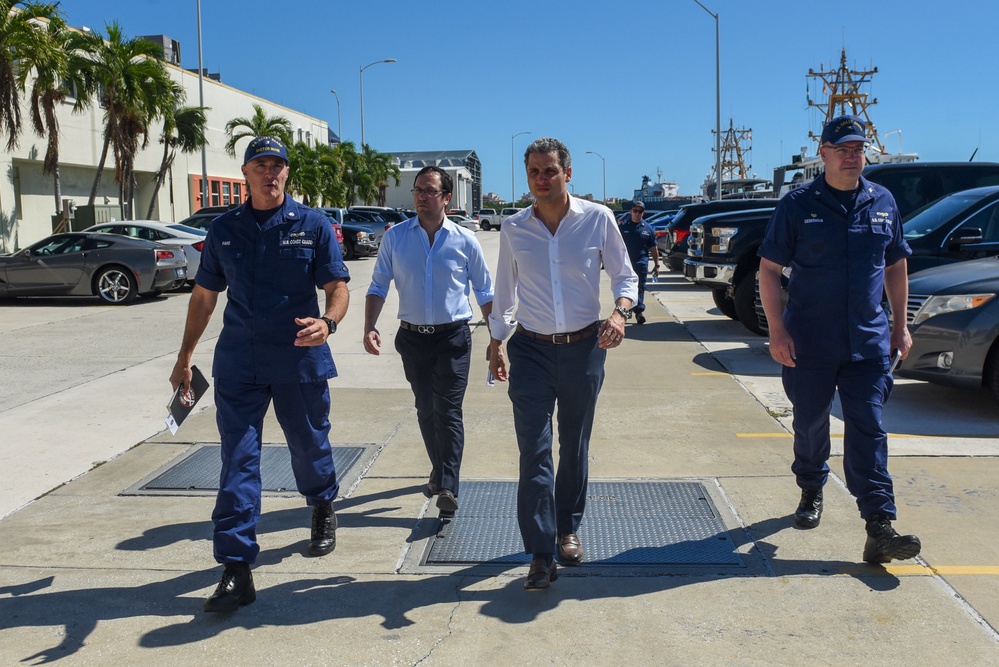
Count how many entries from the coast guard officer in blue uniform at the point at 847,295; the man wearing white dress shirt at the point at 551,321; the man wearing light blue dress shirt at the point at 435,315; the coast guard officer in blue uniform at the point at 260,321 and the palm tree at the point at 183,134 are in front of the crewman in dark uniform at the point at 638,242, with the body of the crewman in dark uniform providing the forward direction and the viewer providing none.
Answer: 4

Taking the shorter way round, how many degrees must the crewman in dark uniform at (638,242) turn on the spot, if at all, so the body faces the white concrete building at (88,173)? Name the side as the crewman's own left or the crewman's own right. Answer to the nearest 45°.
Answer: approximately 135° to the crewman's own right

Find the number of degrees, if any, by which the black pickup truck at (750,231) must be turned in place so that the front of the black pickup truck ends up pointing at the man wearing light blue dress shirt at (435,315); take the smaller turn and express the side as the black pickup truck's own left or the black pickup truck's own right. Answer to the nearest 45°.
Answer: approximately 45° to the black pickup truck's own left

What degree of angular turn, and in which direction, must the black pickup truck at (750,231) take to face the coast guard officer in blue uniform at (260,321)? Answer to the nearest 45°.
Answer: approximately 45° to its left

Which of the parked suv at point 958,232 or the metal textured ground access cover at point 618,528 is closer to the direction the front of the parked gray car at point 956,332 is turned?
the metal textured ground access cover

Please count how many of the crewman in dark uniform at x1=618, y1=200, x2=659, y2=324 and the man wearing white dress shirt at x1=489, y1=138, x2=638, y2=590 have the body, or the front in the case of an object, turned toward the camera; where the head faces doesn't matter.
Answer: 2

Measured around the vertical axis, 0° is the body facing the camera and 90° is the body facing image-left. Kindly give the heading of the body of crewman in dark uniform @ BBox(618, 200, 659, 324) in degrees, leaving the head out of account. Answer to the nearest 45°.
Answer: approximately 0°

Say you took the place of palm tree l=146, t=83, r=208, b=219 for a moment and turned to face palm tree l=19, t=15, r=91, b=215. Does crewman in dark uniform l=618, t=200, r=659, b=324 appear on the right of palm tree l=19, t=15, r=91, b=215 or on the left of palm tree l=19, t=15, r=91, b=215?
left

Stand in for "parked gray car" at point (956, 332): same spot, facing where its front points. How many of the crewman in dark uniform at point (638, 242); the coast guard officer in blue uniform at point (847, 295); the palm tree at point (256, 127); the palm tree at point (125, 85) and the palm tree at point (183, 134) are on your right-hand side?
4

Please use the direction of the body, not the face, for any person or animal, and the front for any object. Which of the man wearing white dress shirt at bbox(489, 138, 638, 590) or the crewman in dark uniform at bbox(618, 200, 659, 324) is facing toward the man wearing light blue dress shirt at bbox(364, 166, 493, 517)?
the crewman in dark uniform

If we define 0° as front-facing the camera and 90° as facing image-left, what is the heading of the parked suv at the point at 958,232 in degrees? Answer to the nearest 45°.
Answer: approximately 45°
